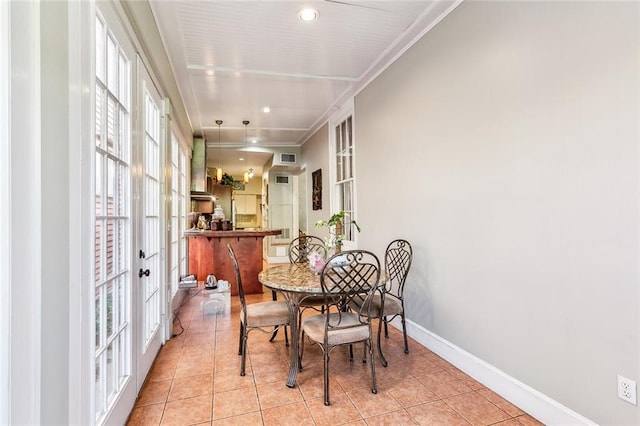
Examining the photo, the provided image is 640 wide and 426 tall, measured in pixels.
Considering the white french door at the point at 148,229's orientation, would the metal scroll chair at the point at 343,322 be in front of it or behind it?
in front

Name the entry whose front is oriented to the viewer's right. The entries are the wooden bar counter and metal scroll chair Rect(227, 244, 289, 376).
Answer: the metal scroll chair

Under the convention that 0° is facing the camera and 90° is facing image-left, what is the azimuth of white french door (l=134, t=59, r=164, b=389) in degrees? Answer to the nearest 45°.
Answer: approximately 270°

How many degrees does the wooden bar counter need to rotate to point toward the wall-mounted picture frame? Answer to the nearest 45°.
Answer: approximately 135° to its left

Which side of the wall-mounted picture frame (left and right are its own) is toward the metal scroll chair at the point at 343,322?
left

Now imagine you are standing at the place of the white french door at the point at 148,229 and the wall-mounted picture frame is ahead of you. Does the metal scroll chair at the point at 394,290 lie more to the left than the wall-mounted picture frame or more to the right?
right

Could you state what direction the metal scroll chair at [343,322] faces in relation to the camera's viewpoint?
facing away from the viewer and to the left of the viewer

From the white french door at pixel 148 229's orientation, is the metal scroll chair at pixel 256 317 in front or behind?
in front

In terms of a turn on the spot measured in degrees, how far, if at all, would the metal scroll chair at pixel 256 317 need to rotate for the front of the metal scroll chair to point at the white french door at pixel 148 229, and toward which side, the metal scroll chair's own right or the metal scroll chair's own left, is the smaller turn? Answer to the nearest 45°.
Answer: approximately 180°

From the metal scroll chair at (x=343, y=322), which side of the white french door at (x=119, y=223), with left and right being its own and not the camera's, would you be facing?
front

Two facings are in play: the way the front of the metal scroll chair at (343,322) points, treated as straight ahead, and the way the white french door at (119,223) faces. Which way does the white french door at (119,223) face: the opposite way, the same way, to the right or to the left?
to the right

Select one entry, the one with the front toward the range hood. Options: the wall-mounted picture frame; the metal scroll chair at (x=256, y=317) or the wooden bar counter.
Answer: the wall-mounted picture frame

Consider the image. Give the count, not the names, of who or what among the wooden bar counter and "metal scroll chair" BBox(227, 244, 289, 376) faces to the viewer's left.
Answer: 0

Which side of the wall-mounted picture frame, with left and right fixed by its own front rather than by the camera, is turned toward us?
left

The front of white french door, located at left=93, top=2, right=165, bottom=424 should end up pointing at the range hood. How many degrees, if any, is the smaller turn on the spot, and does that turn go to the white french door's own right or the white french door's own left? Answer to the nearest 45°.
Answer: approximately 90° to the white french door's own left
